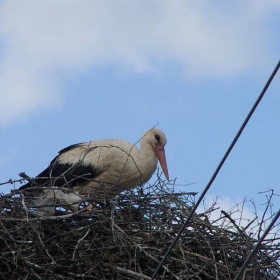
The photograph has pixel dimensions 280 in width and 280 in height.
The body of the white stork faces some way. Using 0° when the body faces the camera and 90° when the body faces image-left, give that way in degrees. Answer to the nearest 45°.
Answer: approximately 270°
